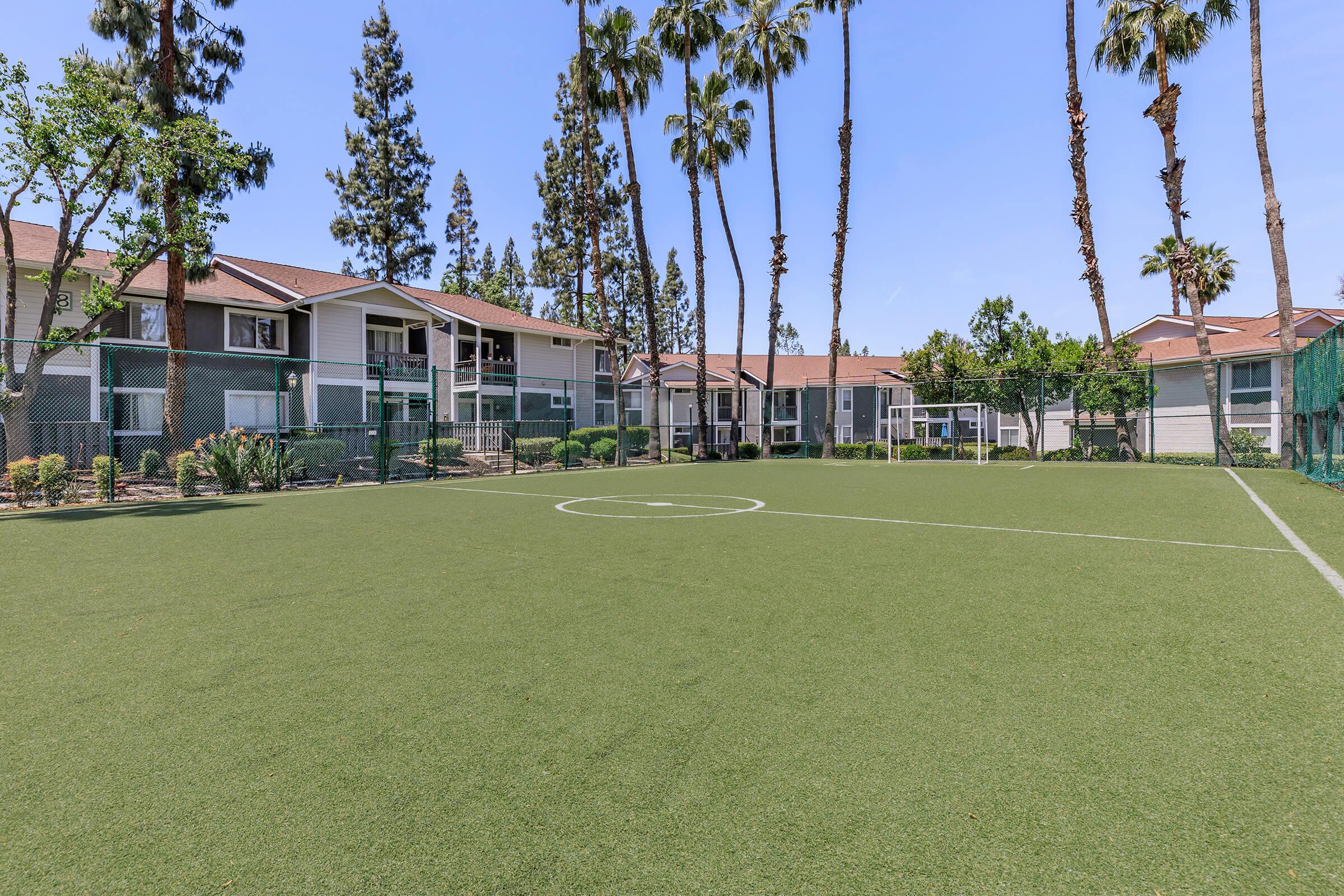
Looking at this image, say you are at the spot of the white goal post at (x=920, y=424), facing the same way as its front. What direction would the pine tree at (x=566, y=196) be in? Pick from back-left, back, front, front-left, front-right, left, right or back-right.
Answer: right

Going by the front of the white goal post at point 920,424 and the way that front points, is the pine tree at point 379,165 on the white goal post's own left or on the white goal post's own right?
on the white goal post's own right

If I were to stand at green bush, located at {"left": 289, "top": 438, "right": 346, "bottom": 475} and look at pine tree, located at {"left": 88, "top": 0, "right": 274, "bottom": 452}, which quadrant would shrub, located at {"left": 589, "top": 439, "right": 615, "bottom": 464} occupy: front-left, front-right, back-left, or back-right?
back-right

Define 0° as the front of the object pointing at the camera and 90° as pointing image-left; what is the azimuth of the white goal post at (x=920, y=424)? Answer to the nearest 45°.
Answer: approximately 0°

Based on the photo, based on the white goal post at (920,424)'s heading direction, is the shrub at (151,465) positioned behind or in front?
in front

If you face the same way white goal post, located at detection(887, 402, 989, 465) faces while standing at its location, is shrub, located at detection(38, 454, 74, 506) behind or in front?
in front

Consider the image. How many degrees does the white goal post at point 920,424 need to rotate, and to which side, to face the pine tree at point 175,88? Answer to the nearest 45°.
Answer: approximately 45° to its right

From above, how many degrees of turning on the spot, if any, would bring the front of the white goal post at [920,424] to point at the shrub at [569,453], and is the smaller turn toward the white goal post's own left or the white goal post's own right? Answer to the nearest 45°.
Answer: approximately 45° to the white goal post's own right
